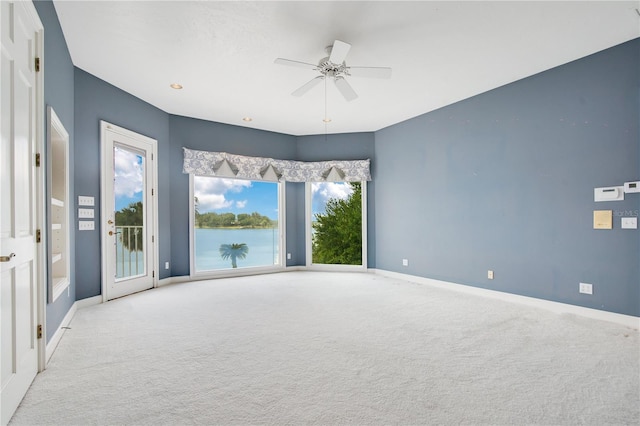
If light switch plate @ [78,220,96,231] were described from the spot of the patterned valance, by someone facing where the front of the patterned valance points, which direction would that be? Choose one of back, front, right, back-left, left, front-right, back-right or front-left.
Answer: front-right

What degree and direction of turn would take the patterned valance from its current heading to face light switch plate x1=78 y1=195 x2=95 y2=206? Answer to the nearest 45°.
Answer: approximately 45° to its right

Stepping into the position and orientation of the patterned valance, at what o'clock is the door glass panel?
The door glass panel is roughly at 2 o'clock from the patterned valance.

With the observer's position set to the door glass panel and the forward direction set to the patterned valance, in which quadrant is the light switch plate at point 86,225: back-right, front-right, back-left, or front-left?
back-right

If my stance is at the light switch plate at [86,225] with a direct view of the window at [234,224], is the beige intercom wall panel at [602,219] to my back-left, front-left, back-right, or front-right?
front-right

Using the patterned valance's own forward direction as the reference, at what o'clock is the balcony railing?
The balcony railing is roughly at 2 o'clock from the patterned valance.

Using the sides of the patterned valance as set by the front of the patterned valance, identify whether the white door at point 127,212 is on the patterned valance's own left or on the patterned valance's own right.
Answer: on the patterned valance's own right

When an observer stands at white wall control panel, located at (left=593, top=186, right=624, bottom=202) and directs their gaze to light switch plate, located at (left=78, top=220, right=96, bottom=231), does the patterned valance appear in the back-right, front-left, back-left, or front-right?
front-right

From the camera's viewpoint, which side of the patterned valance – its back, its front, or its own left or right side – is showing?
front

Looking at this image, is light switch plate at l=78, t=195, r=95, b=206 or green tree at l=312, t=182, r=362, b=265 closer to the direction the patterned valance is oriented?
the light switch plate

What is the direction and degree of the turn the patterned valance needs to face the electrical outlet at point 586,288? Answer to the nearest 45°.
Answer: approximately 45° to its left

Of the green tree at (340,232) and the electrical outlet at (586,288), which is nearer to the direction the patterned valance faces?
the electrical outlet
